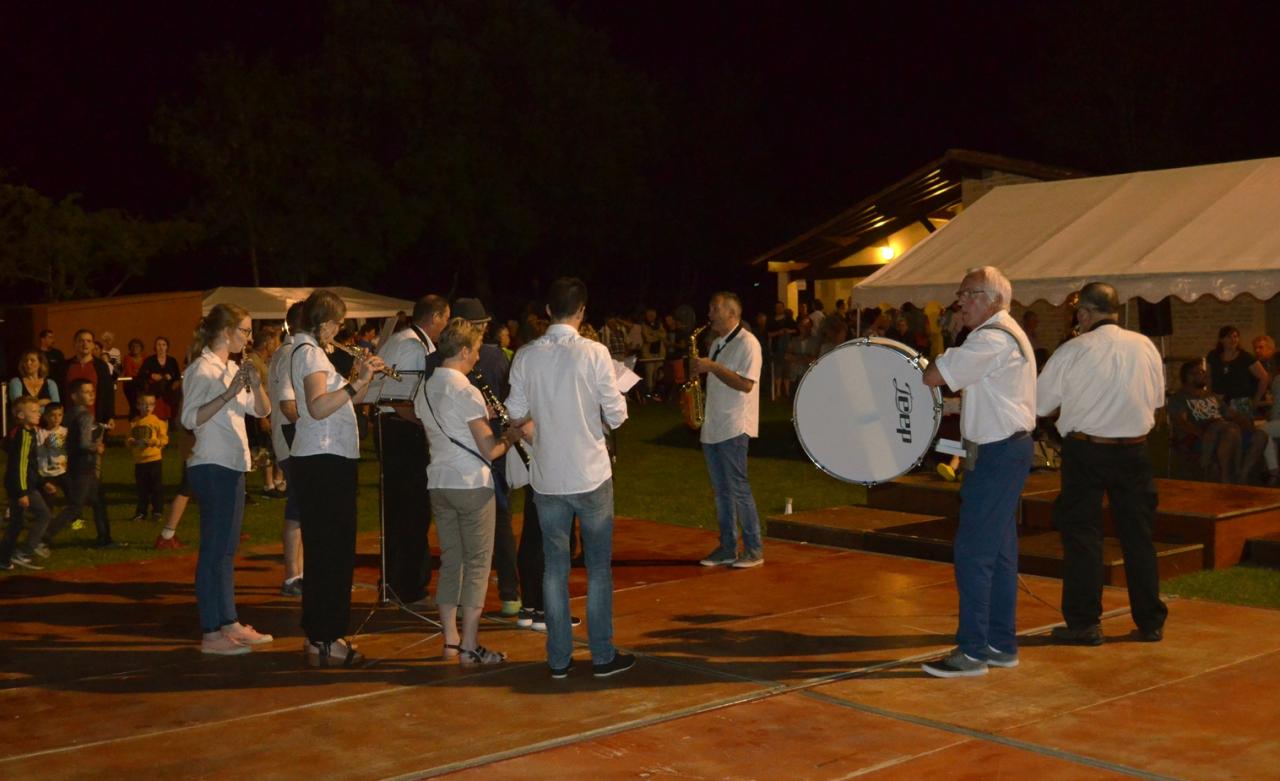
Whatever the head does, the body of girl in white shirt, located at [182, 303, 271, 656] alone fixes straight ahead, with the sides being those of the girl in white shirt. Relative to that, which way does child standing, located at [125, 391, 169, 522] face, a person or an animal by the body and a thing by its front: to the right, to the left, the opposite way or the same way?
to the right

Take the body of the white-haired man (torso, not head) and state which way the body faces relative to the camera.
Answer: to the viewer's left

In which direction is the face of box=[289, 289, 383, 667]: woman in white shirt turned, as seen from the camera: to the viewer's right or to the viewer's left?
to the viewer's right

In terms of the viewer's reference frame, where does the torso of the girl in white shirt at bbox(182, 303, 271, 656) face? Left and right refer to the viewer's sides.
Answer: facing to the right of the viewer

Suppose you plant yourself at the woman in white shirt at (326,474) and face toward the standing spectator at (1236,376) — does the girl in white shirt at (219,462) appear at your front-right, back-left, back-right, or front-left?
back-left

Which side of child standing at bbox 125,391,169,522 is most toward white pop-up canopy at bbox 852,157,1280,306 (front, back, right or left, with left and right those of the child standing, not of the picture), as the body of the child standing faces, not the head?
left

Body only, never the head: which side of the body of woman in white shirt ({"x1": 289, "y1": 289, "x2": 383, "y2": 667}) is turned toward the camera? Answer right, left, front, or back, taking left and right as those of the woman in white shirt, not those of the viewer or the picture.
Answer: right

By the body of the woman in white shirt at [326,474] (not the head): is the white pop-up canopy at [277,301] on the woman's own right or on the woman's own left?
on the woman's own left

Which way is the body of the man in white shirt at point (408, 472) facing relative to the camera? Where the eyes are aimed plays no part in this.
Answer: to the viewer's right

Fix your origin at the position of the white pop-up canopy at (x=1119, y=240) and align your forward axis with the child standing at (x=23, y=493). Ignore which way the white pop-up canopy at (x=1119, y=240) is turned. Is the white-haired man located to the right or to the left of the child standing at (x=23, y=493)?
left

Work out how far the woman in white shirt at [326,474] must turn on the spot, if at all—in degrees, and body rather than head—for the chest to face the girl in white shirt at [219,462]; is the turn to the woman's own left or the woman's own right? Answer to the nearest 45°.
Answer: approximately 135° to the woman's own left

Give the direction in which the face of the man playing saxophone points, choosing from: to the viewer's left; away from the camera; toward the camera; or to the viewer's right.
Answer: to the viewer's left

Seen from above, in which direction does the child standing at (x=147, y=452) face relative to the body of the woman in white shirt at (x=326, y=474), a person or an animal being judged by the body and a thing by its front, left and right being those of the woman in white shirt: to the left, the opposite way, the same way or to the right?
to the right

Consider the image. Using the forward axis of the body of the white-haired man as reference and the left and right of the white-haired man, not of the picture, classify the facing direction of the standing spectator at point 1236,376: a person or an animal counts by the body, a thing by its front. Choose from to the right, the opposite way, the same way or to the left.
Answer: to the left
